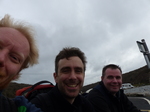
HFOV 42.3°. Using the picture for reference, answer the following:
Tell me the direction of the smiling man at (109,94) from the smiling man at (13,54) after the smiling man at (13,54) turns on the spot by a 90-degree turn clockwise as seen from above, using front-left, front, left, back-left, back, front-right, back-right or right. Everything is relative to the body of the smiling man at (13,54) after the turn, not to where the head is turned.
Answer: back-right

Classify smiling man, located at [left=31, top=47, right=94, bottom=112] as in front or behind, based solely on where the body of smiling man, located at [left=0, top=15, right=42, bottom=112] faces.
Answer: behind

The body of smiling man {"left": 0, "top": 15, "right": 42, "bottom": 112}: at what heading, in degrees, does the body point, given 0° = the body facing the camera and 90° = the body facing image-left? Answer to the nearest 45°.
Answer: approximately 0°
